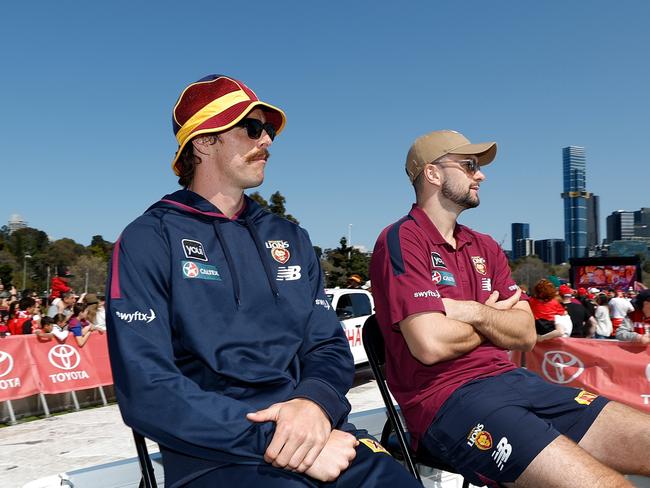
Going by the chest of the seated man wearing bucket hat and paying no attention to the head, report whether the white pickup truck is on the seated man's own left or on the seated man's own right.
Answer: on the seated man's own left

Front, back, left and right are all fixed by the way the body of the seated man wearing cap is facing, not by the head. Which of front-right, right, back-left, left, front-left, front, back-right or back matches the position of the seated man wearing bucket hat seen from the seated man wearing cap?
right

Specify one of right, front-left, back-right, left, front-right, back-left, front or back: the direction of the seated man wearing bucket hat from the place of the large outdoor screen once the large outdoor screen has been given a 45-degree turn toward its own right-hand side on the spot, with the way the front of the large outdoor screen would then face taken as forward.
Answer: front-left

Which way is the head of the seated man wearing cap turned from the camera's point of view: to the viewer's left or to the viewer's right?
to the viewer's right

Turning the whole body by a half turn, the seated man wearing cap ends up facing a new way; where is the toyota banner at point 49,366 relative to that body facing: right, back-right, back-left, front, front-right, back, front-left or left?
front

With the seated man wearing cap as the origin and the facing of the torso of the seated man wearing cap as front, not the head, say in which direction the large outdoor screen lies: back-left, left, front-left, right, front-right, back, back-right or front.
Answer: back-left

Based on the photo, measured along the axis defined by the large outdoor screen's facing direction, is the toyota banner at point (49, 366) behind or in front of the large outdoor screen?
in front

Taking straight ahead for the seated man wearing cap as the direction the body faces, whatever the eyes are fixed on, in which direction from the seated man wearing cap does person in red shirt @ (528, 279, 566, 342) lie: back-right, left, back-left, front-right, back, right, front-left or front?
back-left

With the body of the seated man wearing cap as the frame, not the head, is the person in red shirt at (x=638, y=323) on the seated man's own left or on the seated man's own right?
on the seated man's own left

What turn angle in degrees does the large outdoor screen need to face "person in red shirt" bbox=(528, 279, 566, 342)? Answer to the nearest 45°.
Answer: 0° — it already faces them

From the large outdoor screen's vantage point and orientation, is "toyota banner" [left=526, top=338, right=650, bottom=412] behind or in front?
in front

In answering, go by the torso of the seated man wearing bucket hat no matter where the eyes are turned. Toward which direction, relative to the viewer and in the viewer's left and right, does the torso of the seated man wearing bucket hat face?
facing the viewer and to the right of the viewer

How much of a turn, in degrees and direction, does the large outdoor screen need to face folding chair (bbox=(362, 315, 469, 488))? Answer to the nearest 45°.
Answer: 0° — it already faces it

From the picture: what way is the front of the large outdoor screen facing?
toward the camera
